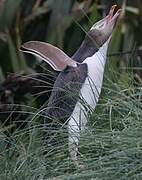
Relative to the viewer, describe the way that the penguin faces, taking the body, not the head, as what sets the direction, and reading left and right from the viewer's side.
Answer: facing to the right of the viewer
